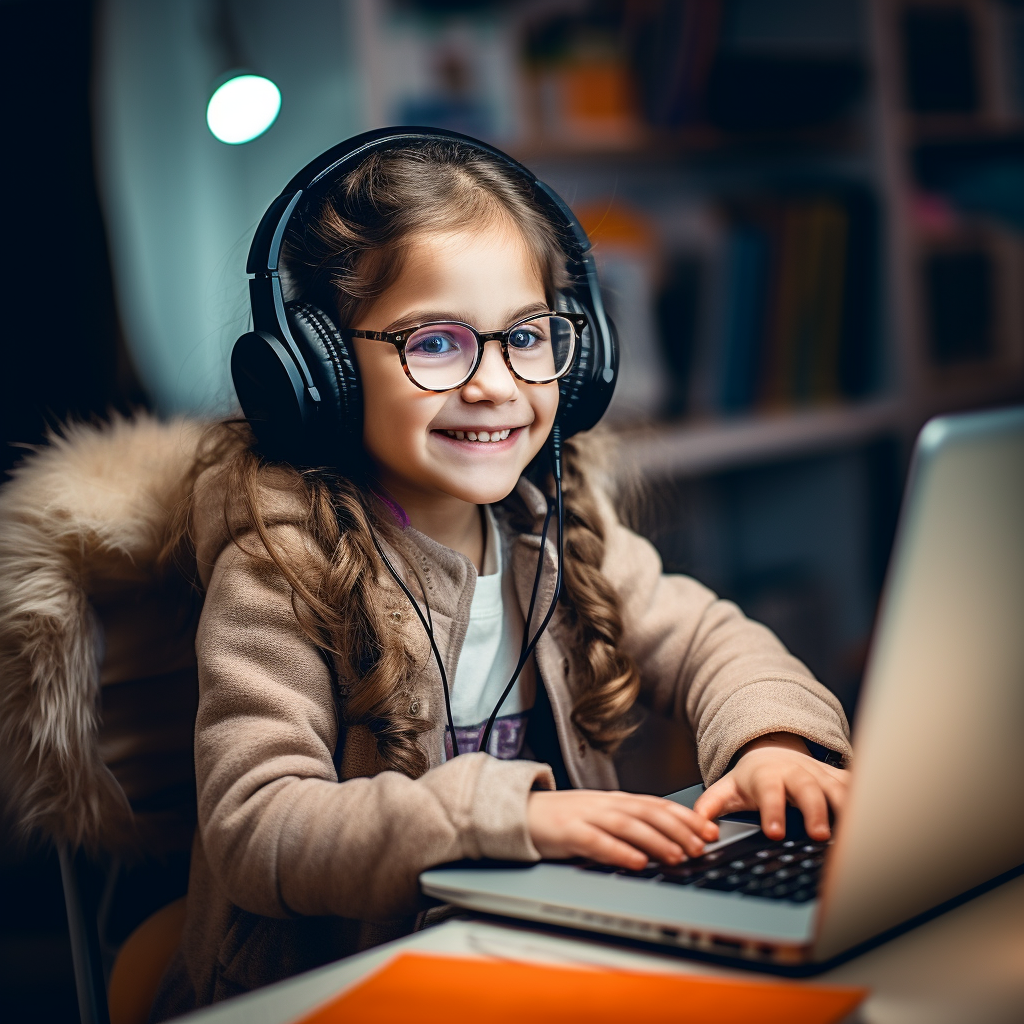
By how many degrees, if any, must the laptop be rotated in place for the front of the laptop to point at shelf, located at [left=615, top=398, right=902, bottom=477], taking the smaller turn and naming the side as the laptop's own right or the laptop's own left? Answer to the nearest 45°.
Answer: approximately 45° to the laptop's own right

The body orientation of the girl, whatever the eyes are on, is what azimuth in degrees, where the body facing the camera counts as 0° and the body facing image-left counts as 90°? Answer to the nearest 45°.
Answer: approximately 315°

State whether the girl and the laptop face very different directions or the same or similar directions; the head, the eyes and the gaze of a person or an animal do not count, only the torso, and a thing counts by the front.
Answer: very different directions

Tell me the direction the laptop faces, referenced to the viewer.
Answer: facing away from the viewer and to the left of the viewer

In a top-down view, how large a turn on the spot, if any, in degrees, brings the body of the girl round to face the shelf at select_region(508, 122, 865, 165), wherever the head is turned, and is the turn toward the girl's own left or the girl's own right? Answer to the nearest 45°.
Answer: approximately 135° to the girl's own left
